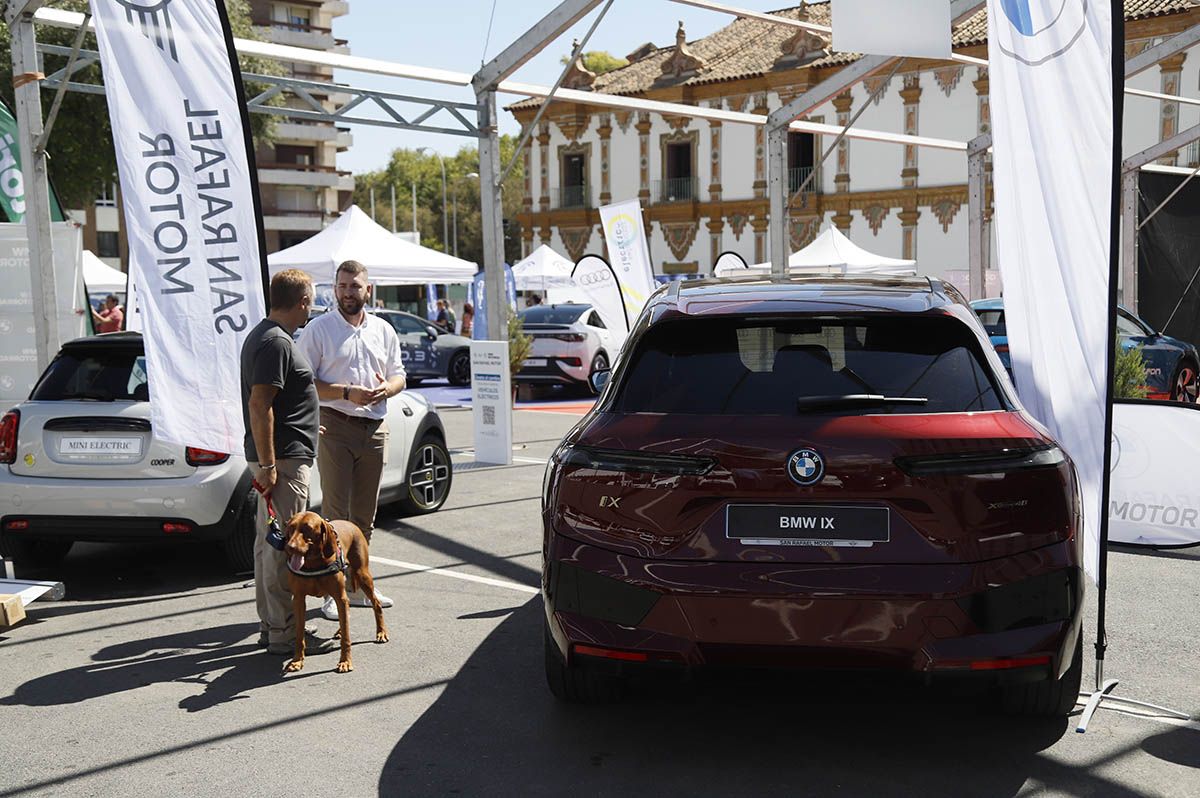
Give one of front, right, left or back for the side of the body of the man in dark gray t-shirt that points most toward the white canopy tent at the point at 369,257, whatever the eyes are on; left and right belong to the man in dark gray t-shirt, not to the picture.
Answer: left

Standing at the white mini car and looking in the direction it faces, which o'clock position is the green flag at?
The green flag is roughly at 10 o'clock from the white mini car.

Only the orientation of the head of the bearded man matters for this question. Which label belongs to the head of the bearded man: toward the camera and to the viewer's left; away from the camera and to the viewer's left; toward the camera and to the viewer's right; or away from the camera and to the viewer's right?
toward the camera and to the viewer's left

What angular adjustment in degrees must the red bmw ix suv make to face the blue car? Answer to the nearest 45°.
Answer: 0° — it already faces it

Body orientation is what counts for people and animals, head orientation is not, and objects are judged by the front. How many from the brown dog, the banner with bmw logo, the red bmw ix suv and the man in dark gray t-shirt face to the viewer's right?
1

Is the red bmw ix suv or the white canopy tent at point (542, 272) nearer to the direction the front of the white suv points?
the white canopy tent

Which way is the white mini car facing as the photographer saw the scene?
facing away from the viewer and to the right of the viewer

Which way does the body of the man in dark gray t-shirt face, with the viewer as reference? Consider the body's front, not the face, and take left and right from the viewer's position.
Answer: facing to the right of the viewer

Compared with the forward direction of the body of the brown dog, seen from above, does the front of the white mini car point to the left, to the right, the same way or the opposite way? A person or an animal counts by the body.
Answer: the opposite way

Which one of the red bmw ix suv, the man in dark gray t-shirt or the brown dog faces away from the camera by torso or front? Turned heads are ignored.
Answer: the red bmw ix suv

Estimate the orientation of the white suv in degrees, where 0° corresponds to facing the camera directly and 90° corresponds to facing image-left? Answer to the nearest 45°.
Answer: approximately 225°

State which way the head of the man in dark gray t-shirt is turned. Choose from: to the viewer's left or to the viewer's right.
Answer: to the viewer's right

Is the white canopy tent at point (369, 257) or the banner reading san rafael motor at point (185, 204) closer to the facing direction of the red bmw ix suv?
the white canopy tent

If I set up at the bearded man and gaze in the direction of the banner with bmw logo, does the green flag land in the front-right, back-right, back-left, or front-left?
back-left

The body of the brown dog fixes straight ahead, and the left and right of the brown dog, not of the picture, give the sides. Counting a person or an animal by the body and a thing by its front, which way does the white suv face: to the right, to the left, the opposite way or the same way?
the opposite way

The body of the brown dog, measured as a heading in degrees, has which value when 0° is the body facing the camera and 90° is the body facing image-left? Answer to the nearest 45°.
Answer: approximately 45°
